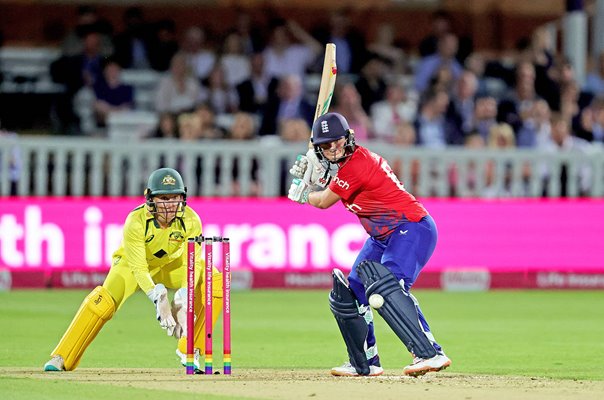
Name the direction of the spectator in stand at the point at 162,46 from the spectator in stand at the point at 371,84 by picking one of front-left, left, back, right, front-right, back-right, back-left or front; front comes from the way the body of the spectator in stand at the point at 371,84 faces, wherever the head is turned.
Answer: right

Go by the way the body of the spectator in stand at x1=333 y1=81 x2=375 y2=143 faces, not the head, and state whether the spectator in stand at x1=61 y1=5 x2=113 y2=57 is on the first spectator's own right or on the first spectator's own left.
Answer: on the first spectator's own right

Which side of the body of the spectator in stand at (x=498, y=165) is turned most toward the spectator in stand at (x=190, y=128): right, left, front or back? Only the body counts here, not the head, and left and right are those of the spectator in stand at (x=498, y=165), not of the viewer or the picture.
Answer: right

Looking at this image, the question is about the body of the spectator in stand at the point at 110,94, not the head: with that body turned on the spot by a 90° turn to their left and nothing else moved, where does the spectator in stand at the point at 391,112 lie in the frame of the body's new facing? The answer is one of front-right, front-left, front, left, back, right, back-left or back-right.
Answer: front

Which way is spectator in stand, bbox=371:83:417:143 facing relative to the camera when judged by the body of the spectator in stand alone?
toward the camera

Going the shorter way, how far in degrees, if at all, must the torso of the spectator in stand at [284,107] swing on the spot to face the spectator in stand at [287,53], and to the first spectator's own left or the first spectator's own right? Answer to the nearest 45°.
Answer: approximately 180°

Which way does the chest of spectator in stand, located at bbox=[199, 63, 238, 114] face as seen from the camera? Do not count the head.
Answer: toward the camera

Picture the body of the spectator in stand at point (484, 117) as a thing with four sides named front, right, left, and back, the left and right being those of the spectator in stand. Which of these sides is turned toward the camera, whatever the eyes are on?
front

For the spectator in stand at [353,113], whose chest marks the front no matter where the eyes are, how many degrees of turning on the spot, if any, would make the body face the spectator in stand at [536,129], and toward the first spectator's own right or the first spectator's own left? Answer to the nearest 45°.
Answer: approximately 90° to the first spectator's own left

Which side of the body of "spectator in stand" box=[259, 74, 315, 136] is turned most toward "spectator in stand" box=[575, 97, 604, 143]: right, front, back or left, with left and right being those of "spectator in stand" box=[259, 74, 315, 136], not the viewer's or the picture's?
left

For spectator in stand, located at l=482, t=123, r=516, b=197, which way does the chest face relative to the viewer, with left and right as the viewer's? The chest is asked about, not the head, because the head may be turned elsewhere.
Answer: facing the viewer

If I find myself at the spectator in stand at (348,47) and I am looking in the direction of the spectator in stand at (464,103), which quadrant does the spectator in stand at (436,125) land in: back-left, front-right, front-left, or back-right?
front-right

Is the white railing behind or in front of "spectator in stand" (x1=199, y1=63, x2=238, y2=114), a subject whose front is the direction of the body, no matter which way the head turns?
in front

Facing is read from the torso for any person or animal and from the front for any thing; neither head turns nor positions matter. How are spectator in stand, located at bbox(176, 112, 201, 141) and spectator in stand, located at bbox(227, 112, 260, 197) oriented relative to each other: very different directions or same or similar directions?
same or similar directions

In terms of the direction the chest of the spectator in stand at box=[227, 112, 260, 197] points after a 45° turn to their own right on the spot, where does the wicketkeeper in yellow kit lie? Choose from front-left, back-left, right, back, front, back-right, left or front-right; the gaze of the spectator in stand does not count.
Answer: front-left

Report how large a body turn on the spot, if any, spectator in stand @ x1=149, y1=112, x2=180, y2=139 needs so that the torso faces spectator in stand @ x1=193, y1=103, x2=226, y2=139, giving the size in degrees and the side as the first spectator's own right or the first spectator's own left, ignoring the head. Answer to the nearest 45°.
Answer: approximately 90° to the first spectator's own left

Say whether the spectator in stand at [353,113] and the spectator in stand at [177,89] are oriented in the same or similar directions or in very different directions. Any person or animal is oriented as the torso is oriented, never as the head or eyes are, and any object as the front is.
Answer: same or similar directions
